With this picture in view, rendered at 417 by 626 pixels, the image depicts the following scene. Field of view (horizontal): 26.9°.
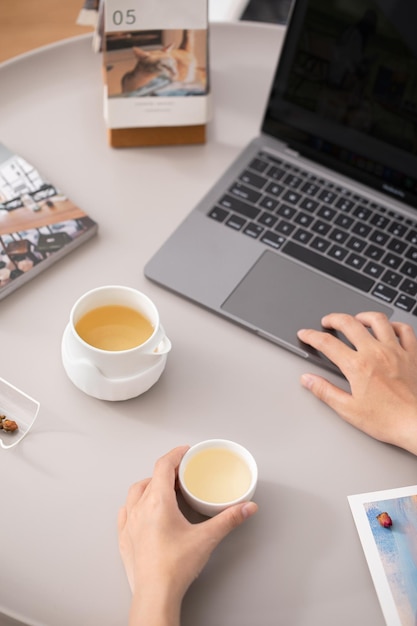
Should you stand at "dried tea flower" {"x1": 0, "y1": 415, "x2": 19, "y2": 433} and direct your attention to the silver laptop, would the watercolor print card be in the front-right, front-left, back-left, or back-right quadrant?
front-right

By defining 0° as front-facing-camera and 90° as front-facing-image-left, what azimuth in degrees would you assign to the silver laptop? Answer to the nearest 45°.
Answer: approximately 45°
